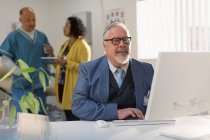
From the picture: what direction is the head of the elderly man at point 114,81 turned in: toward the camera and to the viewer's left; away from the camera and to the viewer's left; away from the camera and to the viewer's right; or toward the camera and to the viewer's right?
toward the camera and to the viewer's right

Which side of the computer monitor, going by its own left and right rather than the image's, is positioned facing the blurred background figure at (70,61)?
front

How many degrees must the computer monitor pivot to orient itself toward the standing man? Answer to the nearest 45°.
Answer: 0° — it already faces them

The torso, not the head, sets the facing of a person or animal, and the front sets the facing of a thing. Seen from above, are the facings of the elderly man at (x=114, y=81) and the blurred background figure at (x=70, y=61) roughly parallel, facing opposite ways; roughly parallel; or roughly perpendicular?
roughly perpendicular

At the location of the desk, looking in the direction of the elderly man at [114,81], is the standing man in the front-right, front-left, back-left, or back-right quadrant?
front-left

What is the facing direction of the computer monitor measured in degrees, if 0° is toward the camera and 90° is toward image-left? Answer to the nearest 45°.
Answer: approximately 135°

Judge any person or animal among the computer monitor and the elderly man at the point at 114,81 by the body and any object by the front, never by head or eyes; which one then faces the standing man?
the computer monitor

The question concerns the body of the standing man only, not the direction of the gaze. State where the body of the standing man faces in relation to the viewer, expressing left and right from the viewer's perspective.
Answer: facing the viewer and to the right of the viewer

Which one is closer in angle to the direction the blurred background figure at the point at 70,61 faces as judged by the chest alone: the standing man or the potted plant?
the standing man

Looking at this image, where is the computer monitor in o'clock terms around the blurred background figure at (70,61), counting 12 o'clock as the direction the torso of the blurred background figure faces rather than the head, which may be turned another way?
The computer monitor is roughly at 10 o'clock from the blurred background figure.

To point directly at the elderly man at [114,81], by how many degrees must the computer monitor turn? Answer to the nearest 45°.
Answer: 0° — it already faces them

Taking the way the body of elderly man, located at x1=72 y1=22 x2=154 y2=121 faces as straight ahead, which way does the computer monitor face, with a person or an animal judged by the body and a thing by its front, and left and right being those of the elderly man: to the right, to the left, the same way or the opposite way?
the opposite way

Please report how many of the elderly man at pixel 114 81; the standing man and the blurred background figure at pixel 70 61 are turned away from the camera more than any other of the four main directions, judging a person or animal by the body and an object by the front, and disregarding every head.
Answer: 0

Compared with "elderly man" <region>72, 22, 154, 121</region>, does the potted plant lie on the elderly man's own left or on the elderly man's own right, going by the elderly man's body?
on the elderly man's own right

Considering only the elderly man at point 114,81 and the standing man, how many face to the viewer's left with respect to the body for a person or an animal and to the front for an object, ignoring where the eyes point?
0

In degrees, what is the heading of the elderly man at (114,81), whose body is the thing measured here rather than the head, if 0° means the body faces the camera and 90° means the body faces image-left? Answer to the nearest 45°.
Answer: approximately 315°
